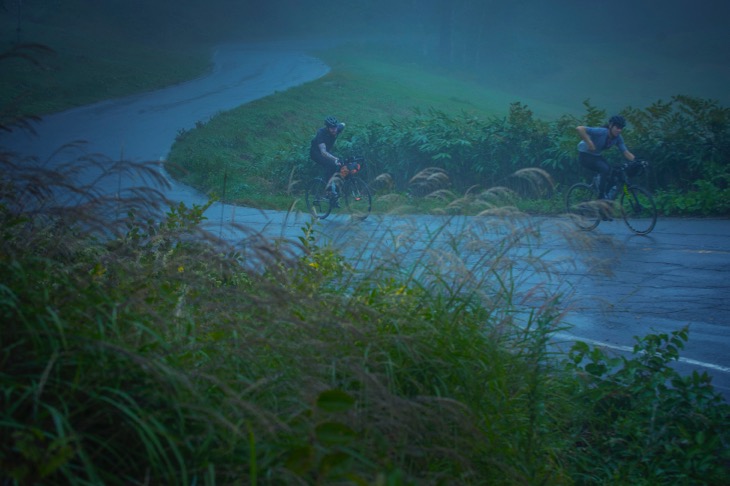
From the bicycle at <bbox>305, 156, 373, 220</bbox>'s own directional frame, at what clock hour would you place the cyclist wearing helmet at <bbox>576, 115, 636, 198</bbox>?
The cyclist wearing helmet is roughly at 11 o'clock from the bicycle.

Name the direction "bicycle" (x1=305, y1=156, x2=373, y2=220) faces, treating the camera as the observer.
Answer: facing the viewer and to the right of the viewer

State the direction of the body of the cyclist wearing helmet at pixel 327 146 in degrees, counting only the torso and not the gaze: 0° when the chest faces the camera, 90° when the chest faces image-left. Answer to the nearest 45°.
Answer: approximately 315°

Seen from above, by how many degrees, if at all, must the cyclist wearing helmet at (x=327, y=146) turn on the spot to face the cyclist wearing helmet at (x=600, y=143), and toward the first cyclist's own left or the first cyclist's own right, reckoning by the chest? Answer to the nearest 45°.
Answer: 0° — they already face them
